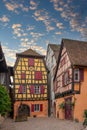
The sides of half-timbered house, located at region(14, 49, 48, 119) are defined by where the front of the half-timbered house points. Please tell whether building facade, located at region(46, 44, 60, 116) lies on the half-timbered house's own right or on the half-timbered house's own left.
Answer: on the half-timbered house's own left

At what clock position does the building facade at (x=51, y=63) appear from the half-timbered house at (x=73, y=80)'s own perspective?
The building facade is roughly at 4 o'clock from the half-timbered house.

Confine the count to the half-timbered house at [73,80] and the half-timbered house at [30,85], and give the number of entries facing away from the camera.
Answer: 0

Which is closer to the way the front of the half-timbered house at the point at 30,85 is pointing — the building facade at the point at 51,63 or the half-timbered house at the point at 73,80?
the half-timbered house

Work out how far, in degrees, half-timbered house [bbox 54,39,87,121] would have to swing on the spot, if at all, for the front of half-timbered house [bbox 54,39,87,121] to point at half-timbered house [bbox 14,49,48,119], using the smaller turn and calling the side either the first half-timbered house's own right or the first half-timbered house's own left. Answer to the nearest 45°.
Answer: approximately 90° to the first half-timbered house's own right

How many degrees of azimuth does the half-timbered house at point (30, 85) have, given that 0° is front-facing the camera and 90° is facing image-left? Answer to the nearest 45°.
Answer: approximately 0°

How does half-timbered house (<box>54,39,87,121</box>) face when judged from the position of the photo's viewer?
facing the viewer and to the left of the viewer
